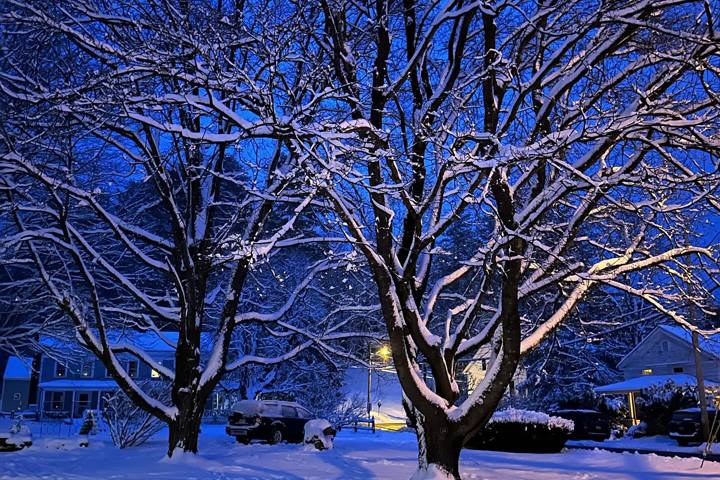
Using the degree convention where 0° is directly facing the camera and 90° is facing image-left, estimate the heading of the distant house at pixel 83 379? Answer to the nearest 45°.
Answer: approximately 0°

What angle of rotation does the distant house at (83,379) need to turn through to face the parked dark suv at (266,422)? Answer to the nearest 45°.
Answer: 0° — it already faces it

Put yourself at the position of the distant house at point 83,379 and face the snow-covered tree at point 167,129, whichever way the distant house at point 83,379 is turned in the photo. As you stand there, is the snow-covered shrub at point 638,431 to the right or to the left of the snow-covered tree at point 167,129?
left

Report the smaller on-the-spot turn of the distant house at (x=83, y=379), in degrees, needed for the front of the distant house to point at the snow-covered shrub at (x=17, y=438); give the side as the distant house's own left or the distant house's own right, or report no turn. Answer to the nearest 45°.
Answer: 0° — it already faces it

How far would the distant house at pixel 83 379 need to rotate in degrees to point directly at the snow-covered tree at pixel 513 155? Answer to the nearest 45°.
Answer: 0° — it already faces it

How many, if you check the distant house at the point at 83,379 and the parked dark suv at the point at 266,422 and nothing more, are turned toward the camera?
1

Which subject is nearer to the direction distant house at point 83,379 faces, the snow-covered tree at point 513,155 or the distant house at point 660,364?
the snow-covered tree
